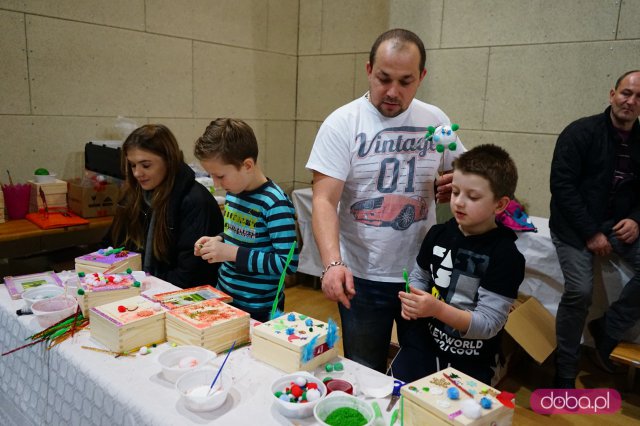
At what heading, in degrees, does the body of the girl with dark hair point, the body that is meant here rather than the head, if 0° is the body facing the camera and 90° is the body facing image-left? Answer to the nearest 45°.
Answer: approximately 45°

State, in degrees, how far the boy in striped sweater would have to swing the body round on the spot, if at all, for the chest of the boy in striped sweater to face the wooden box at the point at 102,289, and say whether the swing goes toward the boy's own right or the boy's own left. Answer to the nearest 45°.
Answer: approximately 45° to the boy's own right

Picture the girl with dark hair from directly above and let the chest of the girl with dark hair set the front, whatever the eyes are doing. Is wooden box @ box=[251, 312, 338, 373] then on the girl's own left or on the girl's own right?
on the girl's own left

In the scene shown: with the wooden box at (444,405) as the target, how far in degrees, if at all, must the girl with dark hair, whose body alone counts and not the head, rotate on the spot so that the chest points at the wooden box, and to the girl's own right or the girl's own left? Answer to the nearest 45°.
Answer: approximately 45° to the girl's own left

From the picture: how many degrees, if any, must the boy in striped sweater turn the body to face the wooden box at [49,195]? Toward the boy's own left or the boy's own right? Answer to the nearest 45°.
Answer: approximately 90° to the boy's own right

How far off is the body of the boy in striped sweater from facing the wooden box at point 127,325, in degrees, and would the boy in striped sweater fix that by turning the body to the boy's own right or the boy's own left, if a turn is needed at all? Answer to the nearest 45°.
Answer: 0° — they already face it

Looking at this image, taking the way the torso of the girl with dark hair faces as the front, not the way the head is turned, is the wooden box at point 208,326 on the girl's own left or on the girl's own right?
on the girl's own left
